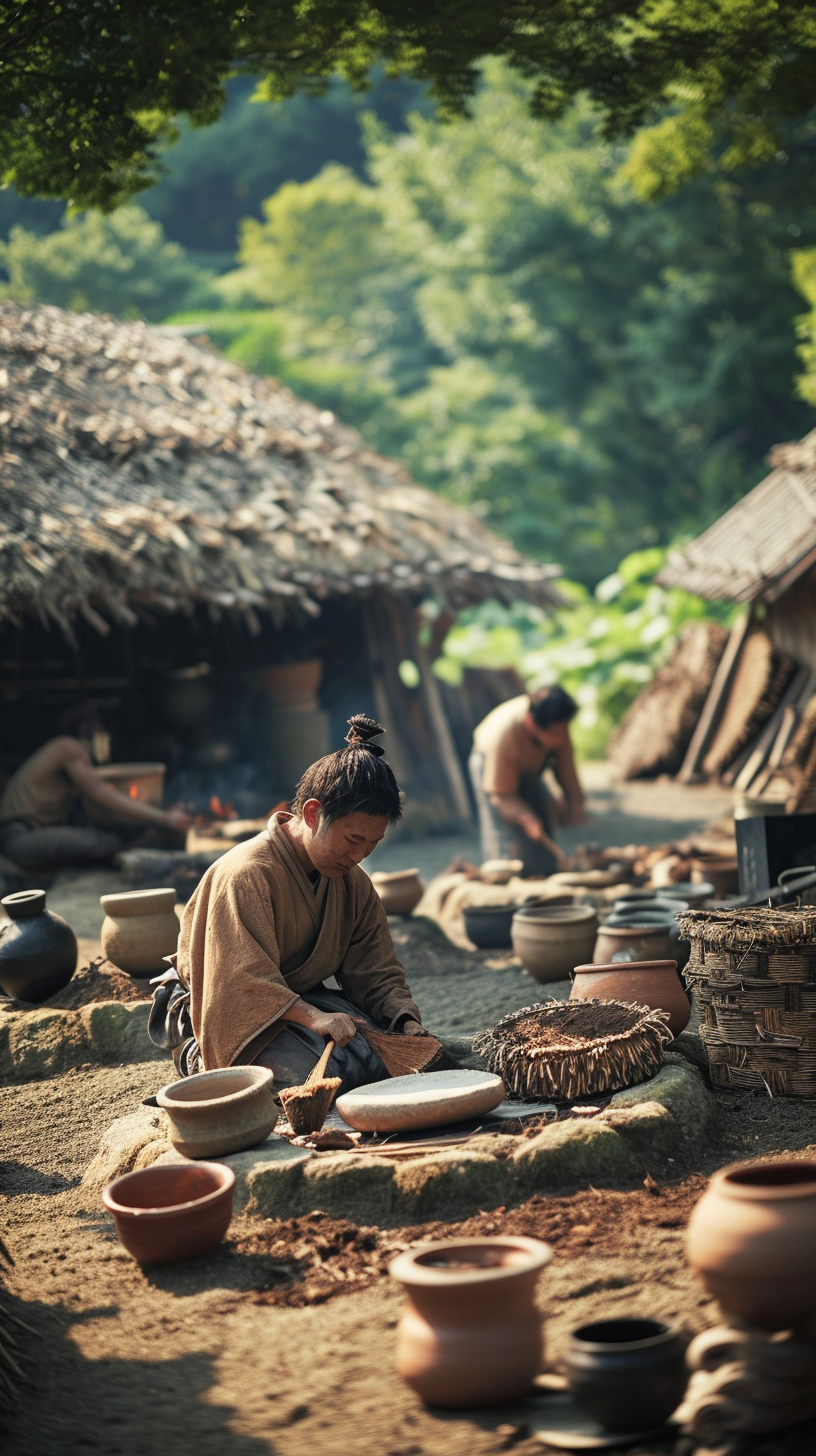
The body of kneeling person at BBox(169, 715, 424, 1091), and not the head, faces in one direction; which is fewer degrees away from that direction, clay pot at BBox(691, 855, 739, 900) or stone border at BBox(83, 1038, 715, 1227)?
the stone border

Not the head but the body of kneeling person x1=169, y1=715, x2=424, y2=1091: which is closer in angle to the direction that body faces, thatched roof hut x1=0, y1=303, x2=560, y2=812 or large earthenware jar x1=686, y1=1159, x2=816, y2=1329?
the large earthenware jar

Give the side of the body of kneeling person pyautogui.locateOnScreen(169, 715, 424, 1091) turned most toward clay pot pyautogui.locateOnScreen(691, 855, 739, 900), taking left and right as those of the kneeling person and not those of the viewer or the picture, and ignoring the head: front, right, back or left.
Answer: left

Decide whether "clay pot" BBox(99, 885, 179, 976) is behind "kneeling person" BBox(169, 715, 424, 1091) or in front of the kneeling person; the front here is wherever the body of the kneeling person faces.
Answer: behind

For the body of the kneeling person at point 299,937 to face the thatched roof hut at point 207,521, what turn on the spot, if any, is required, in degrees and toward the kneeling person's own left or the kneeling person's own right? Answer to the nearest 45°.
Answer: approximately 135° to the kneeling person's own left

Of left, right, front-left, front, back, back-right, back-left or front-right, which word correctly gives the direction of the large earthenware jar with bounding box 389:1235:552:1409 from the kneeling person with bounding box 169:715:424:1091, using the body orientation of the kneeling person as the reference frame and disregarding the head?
front-right

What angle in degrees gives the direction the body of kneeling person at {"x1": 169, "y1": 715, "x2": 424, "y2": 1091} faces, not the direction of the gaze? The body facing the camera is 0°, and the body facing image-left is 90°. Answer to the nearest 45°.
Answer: approximately 315°

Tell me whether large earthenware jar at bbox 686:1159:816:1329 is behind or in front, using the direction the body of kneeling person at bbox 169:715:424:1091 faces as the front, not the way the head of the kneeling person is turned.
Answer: in front
